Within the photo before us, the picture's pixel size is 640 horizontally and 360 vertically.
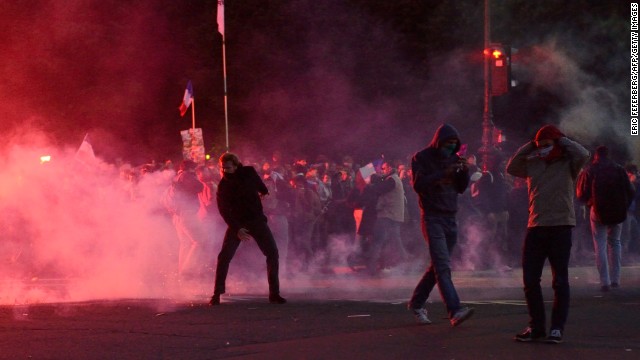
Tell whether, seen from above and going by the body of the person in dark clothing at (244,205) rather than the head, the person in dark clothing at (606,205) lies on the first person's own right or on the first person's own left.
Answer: on the first person's own left

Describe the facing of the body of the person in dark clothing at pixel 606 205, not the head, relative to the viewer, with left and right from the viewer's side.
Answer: facing away from the viewer

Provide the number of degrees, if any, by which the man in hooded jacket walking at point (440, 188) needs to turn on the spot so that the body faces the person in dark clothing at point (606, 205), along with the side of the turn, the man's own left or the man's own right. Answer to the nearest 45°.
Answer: approximately 90° to the man's own left

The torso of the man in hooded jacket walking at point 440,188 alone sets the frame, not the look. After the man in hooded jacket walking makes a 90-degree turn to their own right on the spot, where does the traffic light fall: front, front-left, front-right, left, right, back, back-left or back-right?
back-right

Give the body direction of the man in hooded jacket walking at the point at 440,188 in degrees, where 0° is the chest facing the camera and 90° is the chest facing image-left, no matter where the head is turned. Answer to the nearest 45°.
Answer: approximately 315°

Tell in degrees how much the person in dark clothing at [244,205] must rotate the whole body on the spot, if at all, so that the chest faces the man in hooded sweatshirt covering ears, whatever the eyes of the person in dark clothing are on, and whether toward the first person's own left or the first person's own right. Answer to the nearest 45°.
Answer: approximately 45° to the first person's own left

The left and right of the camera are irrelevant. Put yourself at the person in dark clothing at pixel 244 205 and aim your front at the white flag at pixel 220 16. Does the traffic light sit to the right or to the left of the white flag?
right

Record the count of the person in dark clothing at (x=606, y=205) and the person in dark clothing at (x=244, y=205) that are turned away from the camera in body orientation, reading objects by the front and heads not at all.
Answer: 1

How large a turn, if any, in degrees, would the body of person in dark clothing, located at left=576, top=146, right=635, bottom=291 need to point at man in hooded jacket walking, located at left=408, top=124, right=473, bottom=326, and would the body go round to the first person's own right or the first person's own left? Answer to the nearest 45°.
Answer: approximately 180°

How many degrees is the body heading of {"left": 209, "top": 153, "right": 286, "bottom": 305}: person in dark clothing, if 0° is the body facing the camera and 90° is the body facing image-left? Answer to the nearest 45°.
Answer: approximately 0°

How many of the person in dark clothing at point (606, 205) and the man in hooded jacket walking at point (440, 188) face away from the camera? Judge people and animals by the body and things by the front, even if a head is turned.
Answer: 1

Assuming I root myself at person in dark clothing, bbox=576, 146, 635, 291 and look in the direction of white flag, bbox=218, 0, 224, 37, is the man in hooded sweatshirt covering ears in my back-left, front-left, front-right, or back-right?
back-left
